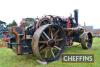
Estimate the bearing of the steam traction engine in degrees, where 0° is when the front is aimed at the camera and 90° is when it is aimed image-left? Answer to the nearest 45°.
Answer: approximately 225°
